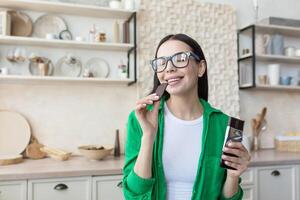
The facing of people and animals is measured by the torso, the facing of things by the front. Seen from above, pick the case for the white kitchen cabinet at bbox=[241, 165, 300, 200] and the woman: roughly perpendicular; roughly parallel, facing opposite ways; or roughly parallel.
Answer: roughly parallel

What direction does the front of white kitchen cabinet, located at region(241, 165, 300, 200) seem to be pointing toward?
toward the camera

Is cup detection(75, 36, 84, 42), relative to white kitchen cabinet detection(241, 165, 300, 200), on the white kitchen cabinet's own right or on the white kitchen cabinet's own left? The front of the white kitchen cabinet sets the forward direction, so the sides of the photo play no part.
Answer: on the white kitchen cabinet's own right

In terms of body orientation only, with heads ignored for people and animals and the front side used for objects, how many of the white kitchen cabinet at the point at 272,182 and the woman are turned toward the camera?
2

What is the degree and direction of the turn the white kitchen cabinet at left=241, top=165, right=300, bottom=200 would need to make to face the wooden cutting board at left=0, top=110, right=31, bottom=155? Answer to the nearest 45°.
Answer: approximately 45° to its right

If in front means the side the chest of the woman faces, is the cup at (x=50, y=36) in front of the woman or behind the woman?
behind

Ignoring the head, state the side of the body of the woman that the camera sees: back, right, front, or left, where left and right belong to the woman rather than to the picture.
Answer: front

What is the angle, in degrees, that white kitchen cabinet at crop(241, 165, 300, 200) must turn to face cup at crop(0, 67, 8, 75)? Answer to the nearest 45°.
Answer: approximately 45° to its right
